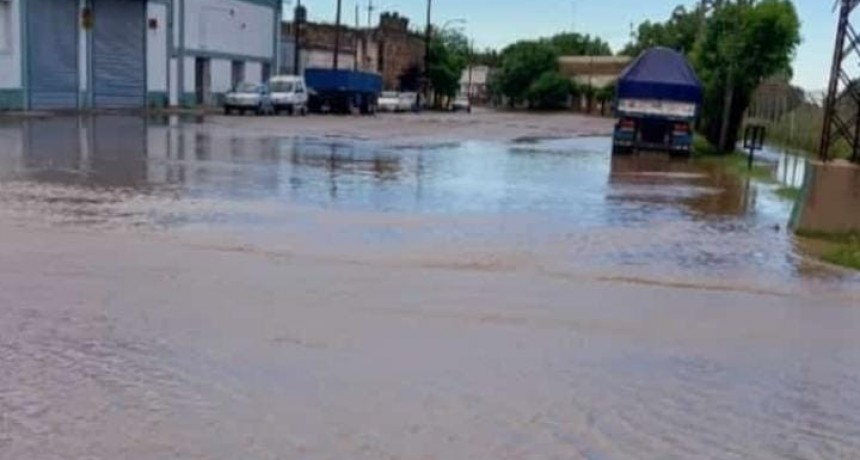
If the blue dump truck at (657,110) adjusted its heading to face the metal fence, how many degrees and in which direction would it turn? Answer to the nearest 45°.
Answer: approximately 45° to its right

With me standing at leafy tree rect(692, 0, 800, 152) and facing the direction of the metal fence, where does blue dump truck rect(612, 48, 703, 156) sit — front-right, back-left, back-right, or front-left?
back-left

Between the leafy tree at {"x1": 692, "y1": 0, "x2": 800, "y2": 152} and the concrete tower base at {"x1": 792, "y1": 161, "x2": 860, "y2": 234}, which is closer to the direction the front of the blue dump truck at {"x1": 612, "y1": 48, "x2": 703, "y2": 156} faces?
the leafy tree

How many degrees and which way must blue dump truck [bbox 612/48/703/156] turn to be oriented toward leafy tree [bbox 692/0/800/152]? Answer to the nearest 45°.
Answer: approximately 45° to its right

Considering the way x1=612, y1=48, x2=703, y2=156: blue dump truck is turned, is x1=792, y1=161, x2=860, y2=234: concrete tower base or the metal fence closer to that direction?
the metal fence

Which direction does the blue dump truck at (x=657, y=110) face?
away from the camera

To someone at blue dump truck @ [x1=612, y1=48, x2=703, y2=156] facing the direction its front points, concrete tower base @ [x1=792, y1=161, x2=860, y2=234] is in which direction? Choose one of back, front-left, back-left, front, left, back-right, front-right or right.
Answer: back
